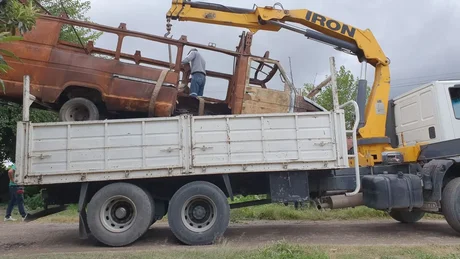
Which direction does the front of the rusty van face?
to the viewer's right
